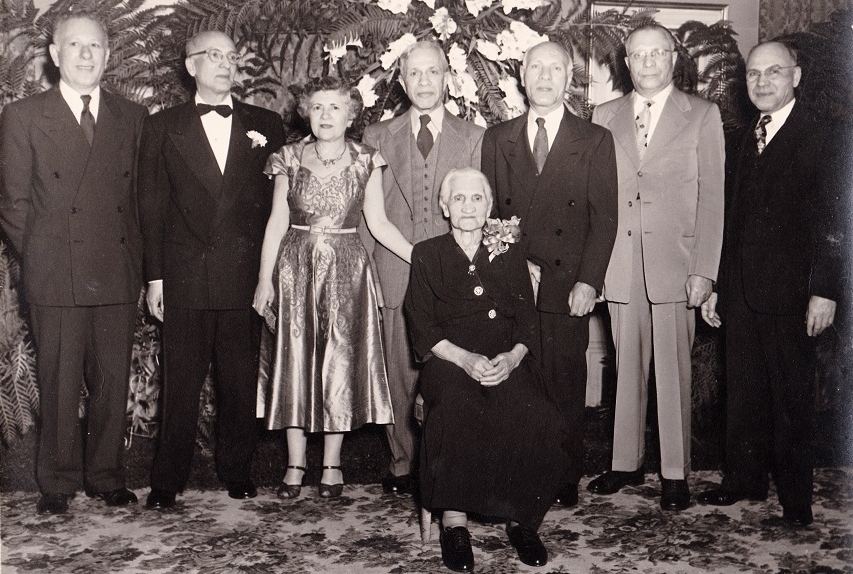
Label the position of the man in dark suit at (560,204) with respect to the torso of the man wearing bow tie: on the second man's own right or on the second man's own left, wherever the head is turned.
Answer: on the second man's own left

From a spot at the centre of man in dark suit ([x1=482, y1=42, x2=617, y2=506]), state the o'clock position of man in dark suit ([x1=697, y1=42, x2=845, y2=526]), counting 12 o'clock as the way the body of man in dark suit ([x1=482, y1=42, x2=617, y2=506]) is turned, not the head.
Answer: man in dark suit ([x1=697, y1=42, x2=845, y2=526]) is roughly at 9 o'clock from man in dark suit ([x1=482, y1=42, x2=617, y2=506]).

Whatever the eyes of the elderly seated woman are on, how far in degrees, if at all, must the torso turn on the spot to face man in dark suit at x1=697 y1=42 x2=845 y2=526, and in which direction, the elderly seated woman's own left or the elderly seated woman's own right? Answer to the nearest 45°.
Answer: approximately 90° to the elderly seated woman's own left
